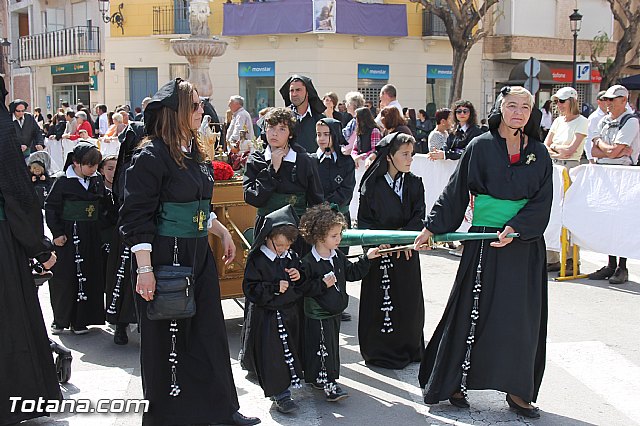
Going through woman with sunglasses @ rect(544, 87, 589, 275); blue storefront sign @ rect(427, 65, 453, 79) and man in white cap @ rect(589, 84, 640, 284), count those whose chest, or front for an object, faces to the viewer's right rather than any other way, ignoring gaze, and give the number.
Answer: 0

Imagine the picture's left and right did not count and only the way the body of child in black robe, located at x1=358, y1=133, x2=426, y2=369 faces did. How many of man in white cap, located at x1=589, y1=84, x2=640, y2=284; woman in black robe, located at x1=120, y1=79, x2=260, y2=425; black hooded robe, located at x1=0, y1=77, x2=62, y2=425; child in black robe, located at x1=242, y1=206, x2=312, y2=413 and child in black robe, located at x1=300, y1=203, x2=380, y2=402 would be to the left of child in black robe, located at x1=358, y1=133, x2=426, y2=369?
1

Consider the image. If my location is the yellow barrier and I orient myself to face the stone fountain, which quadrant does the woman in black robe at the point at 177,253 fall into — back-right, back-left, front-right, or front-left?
back-left

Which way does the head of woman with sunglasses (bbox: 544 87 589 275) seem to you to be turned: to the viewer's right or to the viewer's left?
to the viewer's left

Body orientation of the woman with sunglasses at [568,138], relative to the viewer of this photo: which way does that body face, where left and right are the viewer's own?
facing the viewer and to the left of the viewer

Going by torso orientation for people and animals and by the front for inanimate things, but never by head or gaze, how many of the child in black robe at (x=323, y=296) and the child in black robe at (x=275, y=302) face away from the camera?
0

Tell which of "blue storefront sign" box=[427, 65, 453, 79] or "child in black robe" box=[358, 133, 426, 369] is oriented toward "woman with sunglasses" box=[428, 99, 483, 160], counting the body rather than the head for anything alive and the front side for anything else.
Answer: the blue storefront sign

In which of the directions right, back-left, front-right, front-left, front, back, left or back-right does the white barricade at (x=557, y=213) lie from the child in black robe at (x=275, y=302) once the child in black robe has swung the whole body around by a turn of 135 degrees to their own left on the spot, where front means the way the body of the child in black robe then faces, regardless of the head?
front-right

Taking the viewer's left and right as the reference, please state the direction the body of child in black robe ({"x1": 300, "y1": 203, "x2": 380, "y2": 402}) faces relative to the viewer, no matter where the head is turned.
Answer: facing the viewer and to the right of the viewer

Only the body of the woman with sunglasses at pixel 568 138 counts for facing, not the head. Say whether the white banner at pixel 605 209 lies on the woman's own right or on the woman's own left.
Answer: on the woman's own left

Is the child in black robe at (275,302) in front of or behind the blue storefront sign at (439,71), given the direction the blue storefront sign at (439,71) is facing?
in front

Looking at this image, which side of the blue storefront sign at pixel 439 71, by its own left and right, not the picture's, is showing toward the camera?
front
